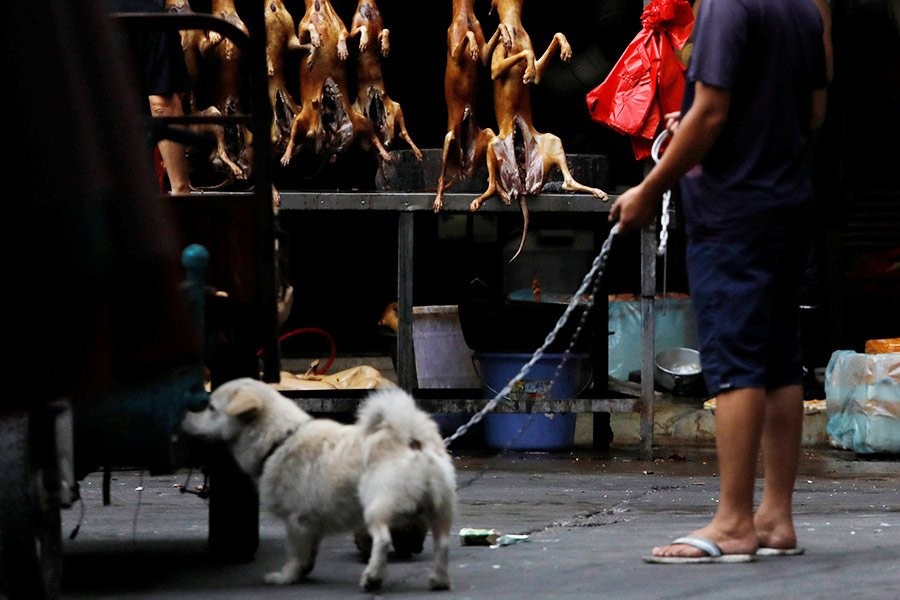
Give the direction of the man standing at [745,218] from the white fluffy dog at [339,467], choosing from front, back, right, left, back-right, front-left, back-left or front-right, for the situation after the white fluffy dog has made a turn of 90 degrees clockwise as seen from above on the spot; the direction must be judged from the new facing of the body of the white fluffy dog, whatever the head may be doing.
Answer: front-right

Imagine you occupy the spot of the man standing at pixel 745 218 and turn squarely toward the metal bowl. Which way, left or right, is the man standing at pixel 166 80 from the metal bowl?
left

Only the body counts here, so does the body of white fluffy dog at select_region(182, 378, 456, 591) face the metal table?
no

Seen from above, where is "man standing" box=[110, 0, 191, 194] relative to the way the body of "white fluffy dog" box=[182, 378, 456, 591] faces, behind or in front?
in front

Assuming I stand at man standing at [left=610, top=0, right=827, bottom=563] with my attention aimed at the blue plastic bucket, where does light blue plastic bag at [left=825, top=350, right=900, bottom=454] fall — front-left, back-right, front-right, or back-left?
front-right

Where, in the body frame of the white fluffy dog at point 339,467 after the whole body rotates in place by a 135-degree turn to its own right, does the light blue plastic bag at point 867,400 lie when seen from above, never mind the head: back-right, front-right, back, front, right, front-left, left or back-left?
front-left

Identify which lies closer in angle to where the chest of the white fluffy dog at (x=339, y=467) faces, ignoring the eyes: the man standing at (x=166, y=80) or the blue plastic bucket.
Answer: the man standing

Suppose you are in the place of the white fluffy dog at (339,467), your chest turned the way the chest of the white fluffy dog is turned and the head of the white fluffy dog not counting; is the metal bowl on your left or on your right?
on your right

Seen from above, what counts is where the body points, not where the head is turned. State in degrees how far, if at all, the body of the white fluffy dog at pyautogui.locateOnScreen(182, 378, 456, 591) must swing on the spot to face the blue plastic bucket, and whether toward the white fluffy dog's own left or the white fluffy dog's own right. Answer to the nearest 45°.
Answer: approximately 45° to the white fluffy dog's own right

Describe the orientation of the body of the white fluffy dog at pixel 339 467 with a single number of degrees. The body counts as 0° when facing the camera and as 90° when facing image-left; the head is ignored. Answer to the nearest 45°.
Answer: approximately 135°
